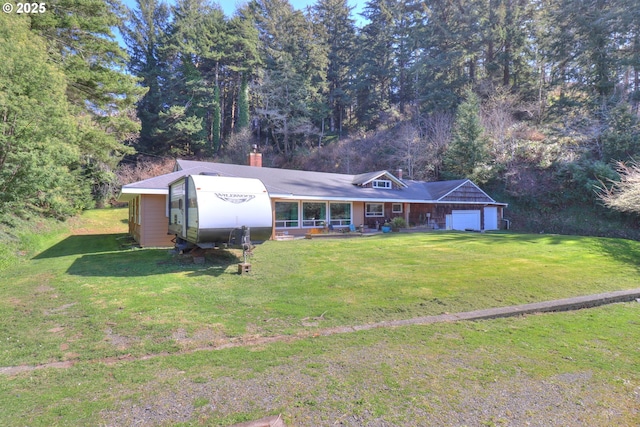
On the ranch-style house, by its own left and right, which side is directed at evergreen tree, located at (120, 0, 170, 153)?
back

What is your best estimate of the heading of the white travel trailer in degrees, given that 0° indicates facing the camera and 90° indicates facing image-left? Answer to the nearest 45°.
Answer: approximately 315°

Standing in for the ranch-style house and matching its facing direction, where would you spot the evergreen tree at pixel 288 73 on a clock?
The evergreen tree is roughly at 7 o'clock from the ranch-style house.

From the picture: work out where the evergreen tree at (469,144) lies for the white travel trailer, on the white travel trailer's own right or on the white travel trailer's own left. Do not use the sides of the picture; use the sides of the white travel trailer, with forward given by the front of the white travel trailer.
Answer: on the white travel trailer's own left

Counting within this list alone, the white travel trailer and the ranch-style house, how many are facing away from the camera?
0

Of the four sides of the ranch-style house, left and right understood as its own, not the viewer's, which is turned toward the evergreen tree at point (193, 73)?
back

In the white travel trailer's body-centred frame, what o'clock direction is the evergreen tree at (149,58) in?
The evergreen tree is roughly at 7 o'clock from the white travel trailer.
